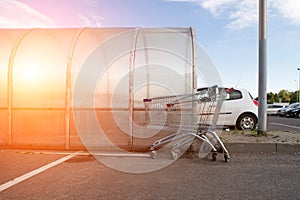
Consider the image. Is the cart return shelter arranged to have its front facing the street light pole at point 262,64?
yes

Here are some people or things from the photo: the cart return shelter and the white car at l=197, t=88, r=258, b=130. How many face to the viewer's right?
1

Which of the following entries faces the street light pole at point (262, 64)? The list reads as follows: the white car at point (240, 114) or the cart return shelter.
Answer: the cart return shelter

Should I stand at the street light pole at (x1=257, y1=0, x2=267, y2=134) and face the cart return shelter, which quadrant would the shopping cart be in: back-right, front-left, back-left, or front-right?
front-left

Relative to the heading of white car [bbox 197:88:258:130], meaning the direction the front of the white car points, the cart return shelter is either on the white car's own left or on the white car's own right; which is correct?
on the white car's own left

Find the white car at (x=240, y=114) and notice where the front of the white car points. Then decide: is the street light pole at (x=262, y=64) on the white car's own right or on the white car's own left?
on the white car's own left

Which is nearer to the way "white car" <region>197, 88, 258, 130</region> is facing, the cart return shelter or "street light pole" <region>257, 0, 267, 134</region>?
the cart return shelter

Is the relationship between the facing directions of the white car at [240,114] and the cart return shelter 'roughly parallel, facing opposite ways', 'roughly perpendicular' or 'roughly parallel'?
roughly parallel, facing opposite ways

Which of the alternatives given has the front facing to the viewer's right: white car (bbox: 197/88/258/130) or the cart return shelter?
the cart return shelter

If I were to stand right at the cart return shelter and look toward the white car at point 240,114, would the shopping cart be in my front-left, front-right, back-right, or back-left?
front-right

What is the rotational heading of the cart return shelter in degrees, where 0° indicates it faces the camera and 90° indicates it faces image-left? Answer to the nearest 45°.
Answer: approximately 270°

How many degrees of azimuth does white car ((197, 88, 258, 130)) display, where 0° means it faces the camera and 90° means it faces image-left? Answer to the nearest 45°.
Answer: approximately 90°
